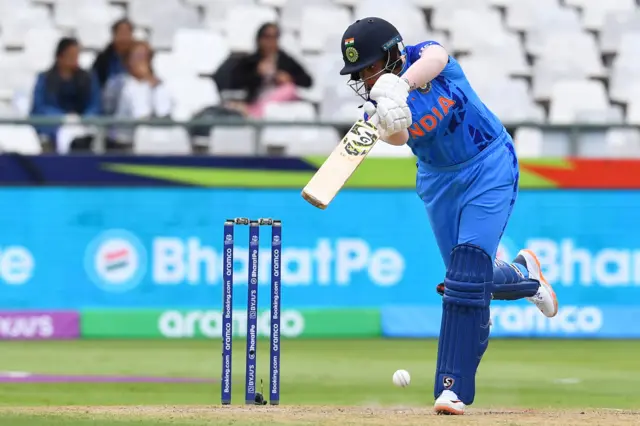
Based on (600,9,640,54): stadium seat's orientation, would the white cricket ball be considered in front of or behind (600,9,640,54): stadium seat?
in front

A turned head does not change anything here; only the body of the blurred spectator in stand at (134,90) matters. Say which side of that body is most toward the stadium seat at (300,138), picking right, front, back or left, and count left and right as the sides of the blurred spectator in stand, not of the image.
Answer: left

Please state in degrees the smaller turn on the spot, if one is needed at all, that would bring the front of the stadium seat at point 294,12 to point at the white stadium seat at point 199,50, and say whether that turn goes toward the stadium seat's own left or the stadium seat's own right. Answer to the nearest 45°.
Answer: approximately 45° to the stadium seat's own right

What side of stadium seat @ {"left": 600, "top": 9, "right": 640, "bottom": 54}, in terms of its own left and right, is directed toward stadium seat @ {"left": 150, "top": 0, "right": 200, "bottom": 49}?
right

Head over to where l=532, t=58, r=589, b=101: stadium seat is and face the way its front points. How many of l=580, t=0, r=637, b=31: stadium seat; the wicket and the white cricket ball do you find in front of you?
2

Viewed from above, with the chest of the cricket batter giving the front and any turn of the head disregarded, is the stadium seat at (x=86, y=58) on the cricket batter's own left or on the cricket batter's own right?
on the cricket batter's own right

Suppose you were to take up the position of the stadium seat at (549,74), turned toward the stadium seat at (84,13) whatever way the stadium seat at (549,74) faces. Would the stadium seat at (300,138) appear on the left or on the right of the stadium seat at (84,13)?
left

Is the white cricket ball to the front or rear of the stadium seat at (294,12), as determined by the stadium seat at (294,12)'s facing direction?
to the front

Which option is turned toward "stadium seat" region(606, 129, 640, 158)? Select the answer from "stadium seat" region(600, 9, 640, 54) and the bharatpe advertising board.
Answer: "stadium seat" region(600, 9, 640, 54)

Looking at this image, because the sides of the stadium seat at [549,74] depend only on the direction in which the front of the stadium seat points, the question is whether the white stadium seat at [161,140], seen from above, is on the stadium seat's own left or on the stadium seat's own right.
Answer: on the stadium seat's own right

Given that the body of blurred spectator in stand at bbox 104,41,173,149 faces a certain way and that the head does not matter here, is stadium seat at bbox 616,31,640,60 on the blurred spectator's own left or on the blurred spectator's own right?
on the blurred spectator's own left

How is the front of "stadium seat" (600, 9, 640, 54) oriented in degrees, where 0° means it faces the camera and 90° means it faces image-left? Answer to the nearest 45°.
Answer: approximately 0°

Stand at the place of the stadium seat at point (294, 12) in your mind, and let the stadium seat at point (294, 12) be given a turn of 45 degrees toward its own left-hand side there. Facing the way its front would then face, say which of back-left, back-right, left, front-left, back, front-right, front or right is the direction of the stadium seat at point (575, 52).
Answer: front-left
